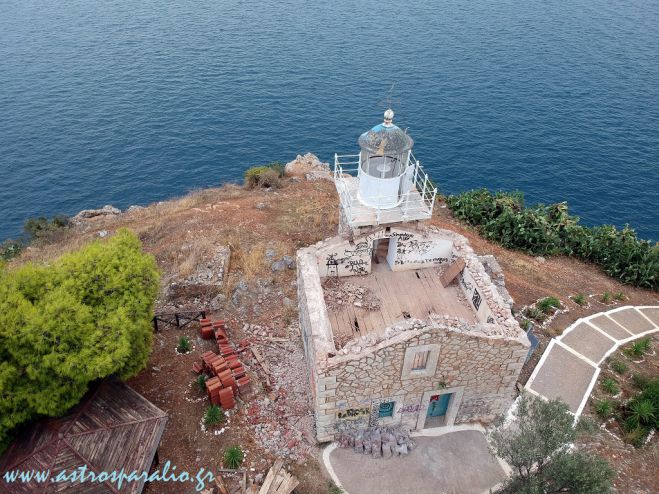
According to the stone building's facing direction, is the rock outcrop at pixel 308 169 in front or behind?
behind

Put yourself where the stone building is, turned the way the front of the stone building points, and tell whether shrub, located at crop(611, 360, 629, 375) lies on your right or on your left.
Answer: on your left

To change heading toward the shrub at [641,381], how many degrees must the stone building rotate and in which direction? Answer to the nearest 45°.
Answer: approximately 90° to its left

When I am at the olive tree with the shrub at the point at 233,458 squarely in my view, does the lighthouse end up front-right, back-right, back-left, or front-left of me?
front-right

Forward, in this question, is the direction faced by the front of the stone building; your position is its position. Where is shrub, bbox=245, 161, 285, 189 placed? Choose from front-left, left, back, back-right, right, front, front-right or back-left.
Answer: back-right

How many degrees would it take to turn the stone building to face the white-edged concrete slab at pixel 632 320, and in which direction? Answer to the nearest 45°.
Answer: approximately 135° to its left

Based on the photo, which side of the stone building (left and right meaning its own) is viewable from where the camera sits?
front

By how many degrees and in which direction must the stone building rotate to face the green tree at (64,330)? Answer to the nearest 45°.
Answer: approximately 45° to its right

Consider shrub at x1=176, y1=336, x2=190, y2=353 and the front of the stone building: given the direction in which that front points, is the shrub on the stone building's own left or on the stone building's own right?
on the stone building's own right

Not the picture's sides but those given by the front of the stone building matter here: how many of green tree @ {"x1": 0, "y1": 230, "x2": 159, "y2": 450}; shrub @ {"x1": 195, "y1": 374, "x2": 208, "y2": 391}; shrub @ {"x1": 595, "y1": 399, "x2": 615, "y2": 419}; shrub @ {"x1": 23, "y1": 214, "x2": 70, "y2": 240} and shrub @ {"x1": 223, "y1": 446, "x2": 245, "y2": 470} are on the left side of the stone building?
1

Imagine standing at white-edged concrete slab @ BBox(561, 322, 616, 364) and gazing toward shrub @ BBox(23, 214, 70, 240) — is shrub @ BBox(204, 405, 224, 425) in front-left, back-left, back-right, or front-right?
front-left

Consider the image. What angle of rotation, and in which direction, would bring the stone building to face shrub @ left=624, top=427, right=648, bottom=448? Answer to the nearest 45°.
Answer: approximately 90° to its left

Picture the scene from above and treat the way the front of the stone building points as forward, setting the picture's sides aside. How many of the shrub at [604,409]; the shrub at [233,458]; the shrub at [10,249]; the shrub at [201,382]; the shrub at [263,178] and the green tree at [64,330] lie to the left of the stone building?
1

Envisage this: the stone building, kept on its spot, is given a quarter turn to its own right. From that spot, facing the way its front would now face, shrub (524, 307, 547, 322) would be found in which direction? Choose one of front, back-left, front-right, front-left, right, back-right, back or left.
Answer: back-right
